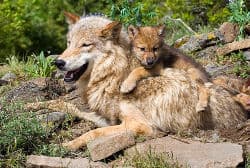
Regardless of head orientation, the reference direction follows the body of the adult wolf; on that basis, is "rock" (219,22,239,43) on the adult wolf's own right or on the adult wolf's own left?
on the adult wolf's own right

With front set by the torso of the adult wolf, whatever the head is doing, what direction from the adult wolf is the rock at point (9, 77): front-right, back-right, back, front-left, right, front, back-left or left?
front-right

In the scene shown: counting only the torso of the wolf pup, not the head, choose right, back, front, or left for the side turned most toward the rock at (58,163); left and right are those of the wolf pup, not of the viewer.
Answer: front

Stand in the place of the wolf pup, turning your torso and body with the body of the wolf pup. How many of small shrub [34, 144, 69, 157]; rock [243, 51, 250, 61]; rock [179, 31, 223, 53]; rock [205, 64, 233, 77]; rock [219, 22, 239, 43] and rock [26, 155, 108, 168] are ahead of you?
2

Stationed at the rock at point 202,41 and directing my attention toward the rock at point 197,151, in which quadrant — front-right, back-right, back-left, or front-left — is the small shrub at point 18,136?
front-right

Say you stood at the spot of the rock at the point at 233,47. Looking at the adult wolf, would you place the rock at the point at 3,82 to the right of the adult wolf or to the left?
right

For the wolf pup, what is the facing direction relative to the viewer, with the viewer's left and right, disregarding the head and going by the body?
facing the viewer and to the left of the viewer

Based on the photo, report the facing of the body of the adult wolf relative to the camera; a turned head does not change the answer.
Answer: to the viewer's left

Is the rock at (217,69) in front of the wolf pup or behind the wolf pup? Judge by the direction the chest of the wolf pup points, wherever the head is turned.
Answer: behind

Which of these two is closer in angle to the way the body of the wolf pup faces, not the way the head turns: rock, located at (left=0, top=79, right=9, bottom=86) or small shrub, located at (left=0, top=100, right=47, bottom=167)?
the small shrub

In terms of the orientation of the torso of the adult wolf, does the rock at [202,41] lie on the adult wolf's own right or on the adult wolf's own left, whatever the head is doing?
on the adult wolf's own right

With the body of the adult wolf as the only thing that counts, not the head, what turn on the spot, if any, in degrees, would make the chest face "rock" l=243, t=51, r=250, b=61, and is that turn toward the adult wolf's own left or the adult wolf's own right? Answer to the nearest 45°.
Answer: approximately 135° to the adult wolf's own right
